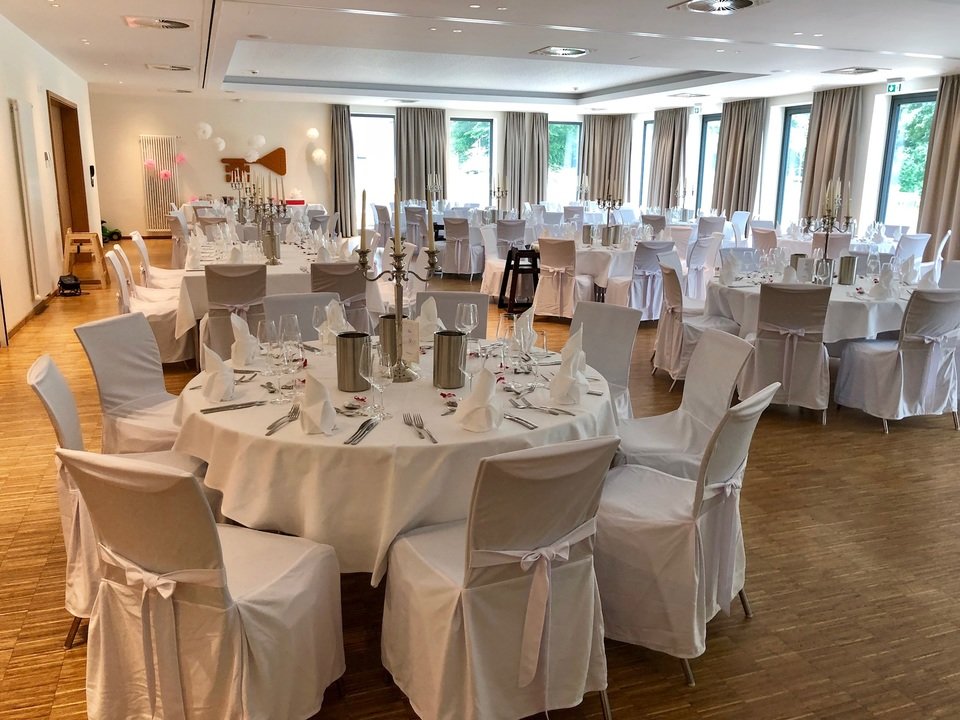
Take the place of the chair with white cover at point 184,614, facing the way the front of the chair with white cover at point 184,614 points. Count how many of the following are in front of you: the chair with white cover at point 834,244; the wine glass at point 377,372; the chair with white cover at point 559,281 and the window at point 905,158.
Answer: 4

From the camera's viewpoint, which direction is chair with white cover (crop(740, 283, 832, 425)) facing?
away from the camera

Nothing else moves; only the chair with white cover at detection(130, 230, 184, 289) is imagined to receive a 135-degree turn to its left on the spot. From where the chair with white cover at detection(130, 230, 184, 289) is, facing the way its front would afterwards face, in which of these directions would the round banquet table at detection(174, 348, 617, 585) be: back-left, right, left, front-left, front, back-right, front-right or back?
back-left

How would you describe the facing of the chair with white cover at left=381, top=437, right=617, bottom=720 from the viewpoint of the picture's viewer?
facing away from the viewer and to the left of the viewer

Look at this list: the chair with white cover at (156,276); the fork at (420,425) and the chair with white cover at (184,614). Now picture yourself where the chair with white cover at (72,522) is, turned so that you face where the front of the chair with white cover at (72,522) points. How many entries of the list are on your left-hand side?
1

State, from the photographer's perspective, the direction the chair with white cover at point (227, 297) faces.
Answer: facing away from the viewer

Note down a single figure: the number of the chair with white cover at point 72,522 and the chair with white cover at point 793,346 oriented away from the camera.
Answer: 1

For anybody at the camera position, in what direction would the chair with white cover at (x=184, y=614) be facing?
facing away from the viewer and to the right of the viewer

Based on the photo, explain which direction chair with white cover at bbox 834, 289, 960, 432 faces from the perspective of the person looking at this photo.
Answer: facing away from the viewer and to the left of the viewer

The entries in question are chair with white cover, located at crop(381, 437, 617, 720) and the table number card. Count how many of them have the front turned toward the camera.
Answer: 1

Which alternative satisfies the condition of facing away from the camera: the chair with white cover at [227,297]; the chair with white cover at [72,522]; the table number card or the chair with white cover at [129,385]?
the chair with white cover at [227,297]

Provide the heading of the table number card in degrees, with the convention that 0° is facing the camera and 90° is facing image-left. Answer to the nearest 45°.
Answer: approximately 0°

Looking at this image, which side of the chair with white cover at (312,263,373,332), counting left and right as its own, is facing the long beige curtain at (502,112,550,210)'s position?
front

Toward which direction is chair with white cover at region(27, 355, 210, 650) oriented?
to the viewer's right

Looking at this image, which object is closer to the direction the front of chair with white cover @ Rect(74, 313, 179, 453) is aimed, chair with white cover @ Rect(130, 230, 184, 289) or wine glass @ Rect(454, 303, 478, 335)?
the wine glass

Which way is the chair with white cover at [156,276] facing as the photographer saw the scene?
facing to the right of the viewer
